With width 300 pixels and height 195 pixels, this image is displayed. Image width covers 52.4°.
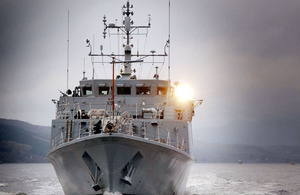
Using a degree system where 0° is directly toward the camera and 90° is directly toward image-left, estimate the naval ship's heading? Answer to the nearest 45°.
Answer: approximately 0°
